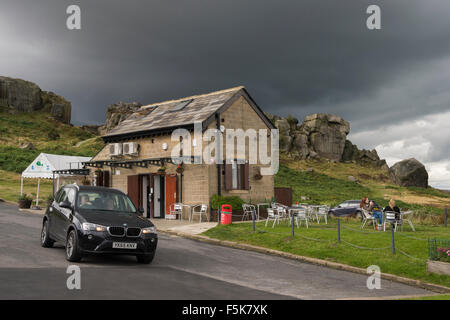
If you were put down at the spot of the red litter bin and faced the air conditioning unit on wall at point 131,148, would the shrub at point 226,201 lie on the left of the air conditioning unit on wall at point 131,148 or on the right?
right

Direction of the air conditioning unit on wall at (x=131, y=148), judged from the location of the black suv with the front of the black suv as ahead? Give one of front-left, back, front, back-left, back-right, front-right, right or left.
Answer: back-left

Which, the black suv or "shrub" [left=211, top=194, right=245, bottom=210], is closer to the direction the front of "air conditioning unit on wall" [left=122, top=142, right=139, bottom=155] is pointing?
the black suv

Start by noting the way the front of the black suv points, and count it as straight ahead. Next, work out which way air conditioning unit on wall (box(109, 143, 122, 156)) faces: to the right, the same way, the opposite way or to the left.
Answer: to the right

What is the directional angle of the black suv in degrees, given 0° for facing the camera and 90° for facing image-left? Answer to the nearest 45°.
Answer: approximately 315°

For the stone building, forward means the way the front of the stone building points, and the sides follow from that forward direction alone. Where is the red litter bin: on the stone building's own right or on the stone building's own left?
on the stone building's own left
